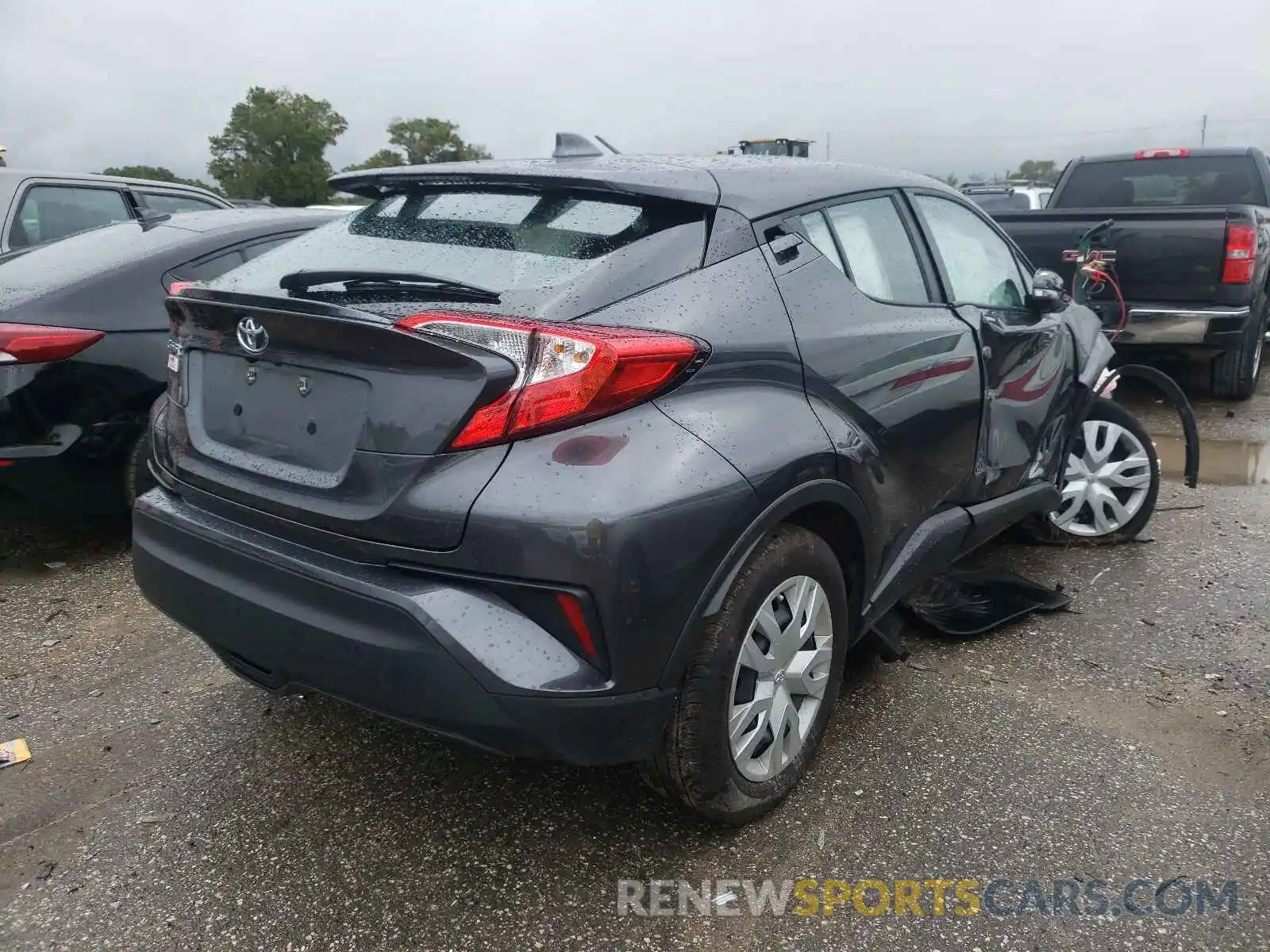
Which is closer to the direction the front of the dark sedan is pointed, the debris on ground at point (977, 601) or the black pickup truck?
the black pickup truck

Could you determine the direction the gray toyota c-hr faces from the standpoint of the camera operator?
facing away from the viewer and to the right of the viewer

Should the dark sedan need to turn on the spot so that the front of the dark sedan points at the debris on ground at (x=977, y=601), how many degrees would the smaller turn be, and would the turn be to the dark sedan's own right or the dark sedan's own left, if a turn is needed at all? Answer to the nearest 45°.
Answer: approximately 90° to the dark sedan's own right

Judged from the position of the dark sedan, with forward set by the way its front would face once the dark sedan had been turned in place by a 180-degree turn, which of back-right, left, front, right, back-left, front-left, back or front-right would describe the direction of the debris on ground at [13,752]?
front-left

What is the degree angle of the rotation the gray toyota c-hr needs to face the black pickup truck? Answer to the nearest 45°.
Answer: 0° — it already faces it

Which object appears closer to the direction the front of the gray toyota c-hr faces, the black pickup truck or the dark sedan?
the black pickup truck

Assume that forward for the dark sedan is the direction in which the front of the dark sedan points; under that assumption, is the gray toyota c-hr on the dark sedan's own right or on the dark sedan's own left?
on the dark sedan's own right

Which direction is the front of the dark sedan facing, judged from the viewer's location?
facing away from the viewer and to the right of the viewer

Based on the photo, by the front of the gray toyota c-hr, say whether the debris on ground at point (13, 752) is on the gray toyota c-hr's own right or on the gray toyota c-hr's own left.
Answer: on the gray toyota c-hr's own left

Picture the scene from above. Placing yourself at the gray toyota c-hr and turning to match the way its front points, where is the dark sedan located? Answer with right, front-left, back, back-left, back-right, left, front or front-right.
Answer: left
